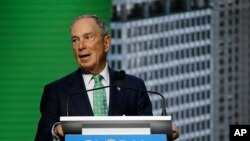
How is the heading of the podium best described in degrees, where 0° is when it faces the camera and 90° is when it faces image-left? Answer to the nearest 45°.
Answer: approximately 0°

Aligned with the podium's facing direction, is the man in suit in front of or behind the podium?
behind

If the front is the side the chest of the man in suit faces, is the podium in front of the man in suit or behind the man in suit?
in front

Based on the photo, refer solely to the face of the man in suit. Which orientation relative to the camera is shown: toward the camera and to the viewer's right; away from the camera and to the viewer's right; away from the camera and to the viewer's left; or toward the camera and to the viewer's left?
toward the camera and to the viewer's left

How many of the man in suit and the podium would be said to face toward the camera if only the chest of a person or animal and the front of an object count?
2
